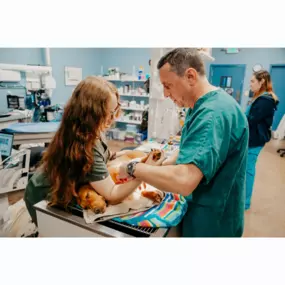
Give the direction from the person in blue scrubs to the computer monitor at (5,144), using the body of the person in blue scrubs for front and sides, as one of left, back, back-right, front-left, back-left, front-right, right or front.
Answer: front-left

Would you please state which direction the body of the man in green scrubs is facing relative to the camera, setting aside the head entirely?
to the viewer's left

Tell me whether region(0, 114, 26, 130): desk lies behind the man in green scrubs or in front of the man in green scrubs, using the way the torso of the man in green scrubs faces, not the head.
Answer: in front

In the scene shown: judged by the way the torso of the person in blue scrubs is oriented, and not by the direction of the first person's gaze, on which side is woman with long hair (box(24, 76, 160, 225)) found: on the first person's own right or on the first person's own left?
on the first person's own left

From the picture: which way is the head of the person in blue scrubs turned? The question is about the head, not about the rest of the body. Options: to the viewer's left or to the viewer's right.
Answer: to the viewer's left

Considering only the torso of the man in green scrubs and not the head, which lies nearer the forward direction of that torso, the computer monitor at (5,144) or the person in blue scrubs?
the computer monitor

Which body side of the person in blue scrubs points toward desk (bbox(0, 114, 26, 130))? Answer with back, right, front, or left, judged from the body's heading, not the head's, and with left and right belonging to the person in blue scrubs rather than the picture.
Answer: front

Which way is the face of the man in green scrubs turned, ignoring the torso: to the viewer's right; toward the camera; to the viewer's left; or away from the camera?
to the viewer's left
